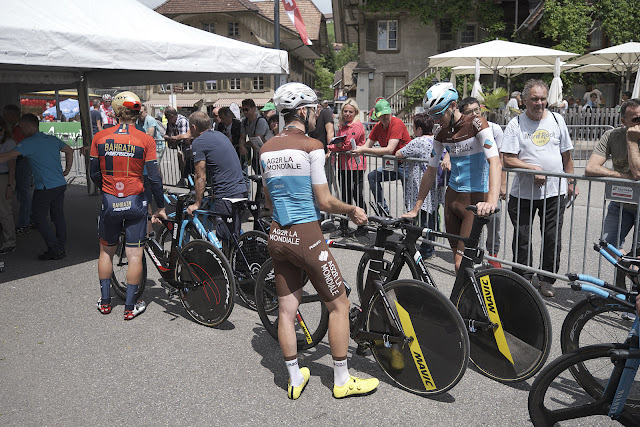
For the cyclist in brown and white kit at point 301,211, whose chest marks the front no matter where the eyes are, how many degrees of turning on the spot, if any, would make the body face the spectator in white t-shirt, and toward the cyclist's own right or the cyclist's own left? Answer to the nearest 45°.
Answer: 0° — they already face them

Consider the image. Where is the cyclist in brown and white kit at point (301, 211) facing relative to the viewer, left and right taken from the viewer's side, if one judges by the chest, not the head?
facing away from the viewer and to the right of the viewer

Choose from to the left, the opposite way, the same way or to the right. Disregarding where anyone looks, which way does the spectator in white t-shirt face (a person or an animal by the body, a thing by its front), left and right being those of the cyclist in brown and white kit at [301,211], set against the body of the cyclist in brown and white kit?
the opposite way

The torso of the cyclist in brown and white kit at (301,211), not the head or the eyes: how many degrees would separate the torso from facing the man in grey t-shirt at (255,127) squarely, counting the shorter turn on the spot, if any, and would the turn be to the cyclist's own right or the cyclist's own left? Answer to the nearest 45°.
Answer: approximately 45° to the cyclist's own left

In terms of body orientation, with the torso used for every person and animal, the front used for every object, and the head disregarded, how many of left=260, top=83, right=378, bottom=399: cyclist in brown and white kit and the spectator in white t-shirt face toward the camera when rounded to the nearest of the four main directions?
1

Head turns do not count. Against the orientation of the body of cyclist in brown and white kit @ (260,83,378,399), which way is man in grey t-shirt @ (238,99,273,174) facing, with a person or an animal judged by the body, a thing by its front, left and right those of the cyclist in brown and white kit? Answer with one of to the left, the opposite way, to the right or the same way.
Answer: the opposite way

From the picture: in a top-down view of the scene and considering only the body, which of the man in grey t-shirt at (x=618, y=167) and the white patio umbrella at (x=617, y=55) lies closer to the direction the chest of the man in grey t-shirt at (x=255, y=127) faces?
the man in grey t-shirt

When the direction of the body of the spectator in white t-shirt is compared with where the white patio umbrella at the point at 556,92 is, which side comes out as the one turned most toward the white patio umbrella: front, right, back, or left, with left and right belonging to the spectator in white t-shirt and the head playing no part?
back

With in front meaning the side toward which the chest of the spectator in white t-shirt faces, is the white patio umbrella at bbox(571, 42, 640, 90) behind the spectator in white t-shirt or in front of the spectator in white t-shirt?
behind

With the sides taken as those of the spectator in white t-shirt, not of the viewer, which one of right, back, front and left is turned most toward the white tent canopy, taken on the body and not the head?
right

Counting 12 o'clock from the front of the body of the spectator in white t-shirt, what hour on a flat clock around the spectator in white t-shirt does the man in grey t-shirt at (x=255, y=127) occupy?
The man in grey t-shirt is roughly at 4 o'clock from the spectator in white t-shirt.
